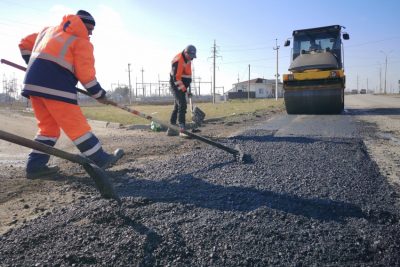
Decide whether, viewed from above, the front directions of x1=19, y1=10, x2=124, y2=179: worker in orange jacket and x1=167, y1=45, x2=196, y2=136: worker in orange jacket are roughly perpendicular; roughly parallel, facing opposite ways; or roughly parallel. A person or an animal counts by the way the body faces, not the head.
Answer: roughly perpendicular

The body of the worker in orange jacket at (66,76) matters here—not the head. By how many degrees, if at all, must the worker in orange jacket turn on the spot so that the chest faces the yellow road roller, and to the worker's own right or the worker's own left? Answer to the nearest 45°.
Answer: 0° — they already face it

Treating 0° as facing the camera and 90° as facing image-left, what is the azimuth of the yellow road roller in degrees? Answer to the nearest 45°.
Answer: approximately 0°

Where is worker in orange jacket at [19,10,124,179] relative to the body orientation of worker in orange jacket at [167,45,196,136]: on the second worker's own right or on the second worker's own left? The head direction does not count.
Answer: on the second worker's own right

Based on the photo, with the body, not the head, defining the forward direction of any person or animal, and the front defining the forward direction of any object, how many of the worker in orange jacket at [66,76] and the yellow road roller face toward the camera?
1

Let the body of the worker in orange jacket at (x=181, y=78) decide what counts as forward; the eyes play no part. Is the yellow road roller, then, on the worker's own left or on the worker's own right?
on the worker's own left

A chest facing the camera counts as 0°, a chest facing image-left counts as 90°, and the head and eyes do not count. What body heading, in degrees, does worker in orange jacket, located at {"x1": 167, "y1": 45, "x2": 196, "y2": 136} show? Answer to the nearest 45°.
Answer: approximately 315°

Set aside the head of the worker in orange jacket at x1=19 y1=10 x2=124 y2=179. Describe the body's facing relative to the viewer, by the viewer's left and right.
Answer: facing away from the viewer and to the right of the viewer
